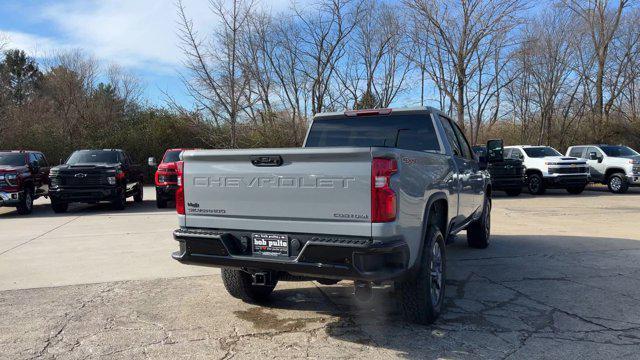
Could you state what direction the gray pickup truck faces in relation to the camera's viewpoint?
facing away from the viewer and to the right of the viewer

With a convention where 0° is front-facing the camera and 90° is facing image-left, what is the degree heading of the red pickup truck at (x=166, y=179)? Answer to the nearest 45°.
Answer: approximately 0°

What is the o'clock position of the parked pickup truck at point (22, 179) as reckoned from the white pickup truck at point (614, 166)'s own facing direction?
The parked pickup truck is roughly at 3 o'clock from the white pickup truck.

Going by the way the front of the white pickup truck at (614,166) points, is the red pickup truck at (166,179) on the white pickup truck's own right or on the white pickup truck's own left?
on the white pickup truck's own right

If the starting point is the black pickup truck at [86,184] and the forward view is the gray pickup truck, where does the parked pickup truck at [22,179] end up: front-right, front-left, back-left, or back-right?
back-right

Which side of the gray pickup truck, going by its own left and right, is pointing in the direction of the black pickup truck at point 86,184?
left

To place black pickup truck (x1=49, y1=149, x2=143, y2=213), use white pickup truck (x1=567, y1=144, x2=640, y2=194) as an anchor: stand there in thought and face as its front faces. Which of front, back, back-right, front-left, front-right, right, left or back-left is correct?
right

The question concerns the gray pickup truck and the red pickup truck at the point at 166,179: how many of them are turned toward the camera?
1

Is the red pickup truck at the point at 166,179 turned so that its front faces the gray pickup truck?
yes

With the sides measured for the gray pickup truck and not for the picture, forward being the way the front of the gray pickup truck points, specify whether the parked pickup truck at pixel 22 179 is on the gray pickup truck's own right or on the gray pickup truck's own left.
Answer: on the gray pickup truck's own left

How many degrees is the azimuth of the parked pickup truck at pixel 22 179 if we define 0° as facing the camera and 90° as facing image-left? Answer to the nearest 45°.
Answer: approximately 45°

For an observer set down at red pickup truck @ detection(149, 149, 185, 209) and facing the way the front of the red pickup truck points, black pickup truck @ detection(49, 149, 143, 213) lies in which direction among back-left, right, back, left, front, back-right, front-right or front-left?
right

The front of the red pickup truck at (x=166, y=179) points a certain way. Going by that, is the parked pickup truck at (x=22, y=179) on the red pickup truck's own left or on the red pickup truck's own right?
on the red pickup truck's own right

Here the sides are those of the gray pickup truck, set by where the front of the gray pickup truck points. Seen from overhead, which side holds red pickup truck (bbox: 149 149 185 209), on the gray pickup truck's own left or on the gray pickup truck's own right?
on the gray pickup truck's own left

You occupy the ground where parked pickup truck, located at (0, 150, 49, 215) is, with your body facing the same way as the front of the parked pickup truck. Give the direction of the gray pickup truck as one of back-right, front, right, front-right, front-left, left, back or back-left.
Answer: front-left
